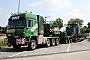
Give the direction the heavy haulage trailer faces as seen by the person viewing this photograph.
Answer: facing the viewer and to the left of the viewer

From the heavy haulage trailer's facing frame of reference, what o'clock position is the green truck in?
The green truck is roughly at 11 o'clock from the heavy haulage trailer.

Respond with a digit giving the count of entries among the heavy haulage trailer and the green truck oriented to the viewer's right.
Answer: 0

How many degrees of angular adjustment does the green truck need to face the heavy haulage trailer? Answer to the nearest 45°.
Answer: approximately 180°
